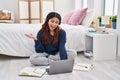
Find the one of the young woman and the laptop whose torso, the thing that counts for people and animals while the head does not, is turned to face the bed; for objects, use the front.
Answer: the laptop

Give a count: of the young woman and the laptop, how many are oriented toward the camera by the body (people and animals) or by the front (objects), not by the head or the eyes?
1

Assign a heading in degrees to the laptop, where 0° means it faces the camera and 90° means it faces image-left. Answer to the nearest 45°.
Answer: approximately 135°

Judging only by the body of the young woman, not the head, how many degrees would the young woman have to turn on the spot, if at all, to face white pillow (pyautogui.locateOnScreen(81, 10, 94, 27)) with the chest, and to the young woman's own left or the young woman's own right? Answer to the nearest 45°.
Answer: approximately 135° to the young woman's own left
